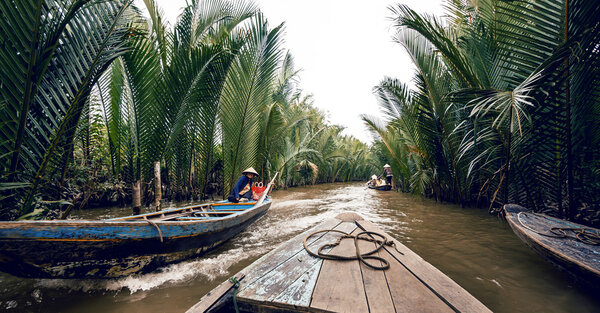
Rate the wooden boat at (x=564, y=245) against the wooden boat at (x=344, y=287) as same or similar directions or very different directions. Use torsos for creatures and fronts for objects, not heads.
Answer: same or similar directions

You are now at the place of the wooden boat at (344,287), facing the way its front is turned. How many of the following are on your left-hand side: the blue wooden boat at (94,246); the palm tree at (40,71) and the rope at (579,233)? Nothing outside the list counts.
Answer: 2

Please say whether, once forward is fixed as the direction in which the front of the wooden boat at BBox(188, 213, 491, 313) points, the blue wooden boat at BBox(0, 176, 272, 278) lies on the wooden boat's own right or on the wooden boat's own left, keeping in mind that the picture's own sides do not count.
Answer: on the wooden boat's own left

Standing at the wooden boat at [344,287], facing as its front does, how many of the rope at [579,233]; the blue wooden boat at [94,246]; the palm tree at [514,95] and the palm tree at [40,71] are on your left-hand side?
2

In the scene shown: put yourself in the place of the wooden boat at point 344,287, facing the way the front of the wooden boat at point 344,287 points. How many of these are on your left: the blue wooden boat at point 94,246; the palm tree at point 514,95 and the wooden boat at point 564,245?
1

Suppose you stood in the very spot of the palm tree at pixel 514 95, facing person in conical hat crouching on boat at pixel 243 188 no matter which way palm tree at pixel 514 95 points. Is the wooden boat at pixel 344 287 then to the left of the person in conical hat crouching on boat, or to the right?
left

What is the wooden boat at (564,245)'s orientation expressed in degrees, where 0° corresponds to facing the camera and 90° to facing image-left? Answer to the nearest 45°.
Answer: approximately 135°

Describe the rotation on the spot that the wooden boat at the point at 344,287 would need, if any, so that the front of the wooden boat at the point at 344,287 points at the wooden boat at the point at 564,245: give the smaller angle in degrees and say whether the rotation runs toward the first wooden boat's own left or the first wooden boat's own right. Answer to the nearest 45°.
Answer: approximately 45° to the first wooden boat's own right

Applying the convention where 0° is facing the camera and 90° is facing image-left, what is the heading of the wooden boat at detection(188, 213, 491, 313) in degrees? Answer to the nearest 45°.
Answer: approximately 180°

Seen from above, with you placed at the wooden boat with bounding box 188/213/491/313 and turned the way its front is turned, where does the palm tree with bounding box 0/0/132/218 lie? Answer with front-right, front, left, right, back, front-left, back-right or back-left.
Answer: left

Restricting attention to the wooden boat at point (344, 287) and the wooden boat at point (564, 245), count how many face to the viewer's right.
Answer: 0

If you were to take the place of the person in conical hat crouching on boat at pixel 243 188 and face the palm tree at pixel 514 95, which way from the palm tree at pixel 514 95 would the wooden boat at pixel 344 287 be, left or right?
right
